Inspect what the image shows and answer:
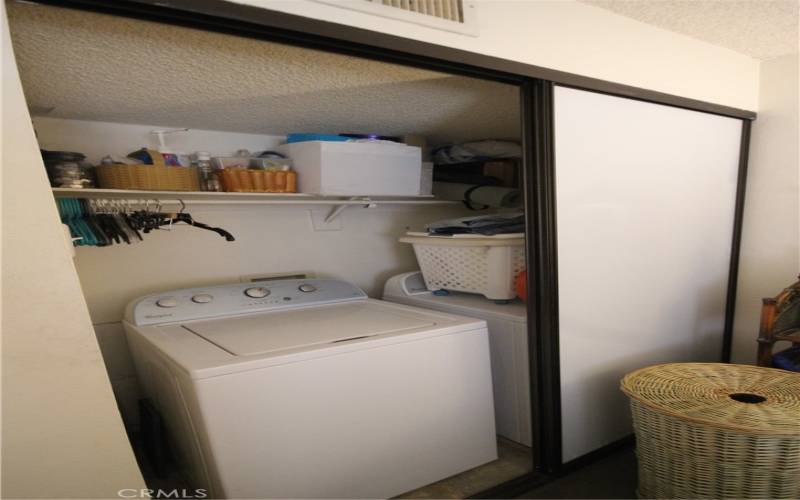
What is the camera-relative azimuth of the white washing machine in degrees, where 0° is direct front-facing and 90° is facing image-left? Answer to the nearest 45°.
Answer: approximately 315°

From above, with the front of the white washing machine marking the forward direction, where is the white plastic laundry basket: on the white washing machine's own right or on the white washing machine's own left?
on the white washing machine's own left

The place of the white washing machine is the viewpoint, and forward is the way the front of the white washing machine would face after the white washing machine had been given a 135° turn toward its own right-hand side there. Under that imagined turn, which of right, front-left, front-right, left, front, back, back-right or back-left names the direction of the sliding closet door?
back

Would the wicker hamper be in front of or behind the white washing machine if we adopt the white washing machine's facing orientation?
in front
